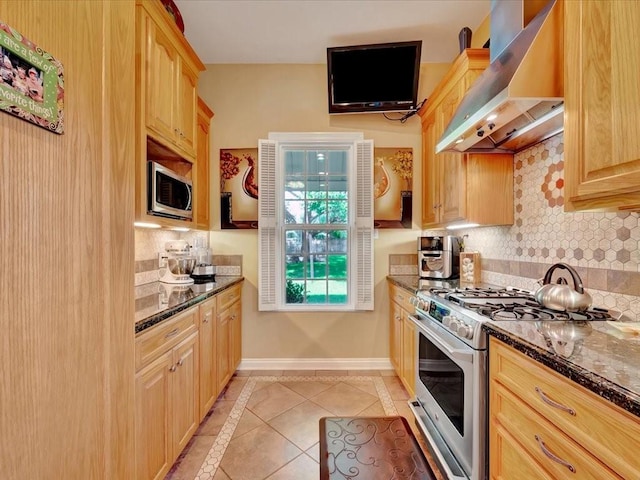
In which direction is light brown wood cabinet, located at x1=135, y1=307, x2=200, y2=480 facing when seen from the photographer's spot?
facing the viewer and to the right of the viewer

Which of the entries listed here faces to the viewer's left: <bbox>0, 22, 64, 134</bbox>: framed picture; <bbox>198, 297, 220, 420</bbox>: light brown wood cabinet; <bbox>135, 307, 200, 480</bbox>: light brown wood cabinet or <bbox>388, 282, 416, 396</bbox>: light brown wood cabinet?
<bbox>388, 282, 416, 396</bbox>: light brown wood cabinet

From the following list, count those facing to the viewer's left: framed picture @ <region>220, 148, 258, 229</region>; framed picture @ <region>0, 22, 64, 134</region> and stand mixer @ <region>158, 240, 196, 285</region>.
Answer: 0

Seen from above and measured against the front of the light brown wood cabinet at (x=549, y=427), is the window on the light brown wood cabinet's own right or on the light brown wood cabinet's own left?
on the light brown wood cabinet's own right

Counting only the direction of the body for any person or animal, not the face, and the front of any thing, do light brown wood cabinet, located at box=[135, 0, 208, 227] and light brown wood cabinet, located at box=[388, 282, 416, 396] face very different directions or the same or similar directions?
very different directions

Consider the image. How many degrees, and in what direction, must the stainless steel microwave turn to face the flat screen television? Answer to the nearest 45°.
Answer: approximately 45° to its left

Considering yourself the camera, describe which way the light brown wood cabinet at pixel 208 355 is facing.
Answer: facing to the right of the viewer

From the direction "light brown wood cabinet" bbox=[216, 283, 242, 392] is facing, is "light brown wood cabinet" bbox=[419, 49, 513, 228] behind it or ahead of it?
ahead

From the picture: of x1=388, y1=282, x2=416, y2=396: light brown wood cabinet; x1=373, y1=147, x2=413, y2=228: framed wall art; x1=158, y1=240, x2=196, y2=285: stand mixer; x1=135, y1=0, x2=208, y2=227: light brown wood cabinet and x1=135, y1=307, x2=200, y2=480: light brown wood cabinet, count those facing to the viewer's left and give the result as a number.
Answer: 1

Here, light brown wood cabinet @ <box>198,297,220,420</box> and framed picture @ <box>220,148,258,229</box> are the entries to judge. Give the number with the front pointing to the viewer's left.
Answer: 0

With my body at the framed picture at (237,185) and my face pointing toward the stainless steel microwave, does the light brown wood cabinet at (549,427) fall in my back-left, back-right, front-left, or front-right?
front-left

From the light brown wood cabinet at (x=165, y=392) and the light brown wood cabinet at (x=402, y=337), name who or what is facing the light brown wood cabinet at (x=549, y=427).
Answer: the light brown wood cabinet at (x=165, y=392)

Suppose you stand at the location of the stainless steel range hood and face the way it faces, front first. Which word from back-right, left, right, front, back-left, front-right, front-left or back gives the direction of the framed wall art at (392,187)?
right

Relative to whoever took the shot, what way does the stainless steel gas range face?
facing the viewer and to the left of the viewer

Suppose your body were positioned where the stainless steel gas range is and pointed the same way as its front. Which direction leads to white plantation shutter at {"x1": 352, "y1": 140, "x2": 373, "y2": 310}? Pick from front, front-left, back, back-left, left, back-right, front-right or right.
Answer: right

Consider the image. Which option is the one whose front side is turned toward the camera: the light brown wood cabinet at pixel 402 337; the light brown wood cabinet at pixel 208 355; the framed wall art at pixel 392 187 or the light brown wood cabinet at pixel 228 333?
the framed wall art

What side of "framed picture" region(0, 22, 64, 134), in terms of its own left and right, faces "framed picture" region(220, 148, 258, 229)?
left

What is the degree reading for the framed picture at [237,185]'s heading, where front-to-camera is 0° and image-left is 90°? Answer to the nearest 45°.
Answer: approximately 0°

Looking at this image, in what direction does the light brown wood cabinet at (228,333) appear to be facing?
to the viewer's right

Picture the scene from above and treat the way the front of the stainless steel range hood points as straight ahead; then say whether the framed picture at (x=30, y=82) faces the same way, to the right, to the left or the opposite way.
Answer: the opposite way
